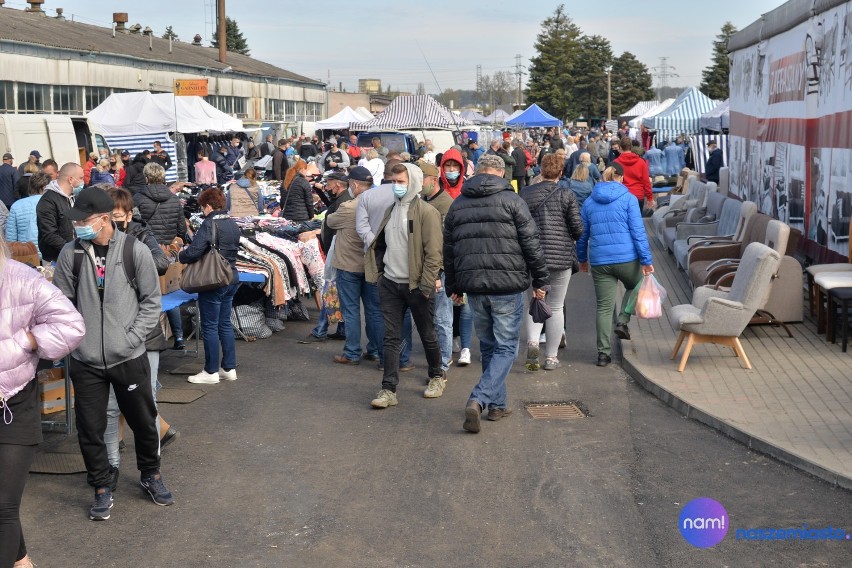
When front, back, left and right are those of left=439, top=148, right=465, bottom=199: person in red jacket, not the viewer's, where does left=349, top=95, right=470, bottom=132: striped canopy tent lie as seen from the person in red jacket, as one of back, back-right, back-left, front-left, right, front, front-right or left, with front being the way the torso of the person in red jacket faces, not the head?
back

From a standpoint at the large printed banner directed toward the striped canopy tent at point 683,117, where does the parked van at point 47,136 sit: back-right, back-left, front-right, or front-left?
front-left

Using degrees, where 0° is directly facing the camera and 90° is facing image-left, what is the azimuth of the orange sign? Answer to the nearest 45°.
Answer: approximately 0°

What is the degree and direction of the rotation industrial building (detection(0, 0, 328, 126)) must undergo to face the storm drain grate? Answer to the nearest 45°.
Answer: approximately 45° to its right

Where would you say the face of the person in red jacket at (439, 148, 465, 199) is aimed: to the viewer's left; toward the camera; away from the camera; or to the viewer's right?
toward the camera

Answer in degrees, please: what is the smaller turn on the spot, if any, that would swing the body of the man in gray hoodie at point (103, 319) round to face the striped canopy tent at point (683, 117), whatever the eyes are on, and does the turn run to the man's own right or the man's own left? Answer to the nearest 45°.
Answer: approximately 135° to the man's own left

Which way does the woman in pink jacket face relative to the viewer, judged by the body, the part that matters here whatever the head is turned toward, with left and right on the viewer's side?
facing the viewer

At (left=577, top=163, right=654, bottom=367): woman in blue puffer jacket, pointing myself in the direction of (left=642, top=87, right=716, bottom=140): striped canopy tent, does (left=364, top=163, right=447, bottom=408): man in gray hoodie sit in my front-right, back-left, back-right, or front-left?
back-left

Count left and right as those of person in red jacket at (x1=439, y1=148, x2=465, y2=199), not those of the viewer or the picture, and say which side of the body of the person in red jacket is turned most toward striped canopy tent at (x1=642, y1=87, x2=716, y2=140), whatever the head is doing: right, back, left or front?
back

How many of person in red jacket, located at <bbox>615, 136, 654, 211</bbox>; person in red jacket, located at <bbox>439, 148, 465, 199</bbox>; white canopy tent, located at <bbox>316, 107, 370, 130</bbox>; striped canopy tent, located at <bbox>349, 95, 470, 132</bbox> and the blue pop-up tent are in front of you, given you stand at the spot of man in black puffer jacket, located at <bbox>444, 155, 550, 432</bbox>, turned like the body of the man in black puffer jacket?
5

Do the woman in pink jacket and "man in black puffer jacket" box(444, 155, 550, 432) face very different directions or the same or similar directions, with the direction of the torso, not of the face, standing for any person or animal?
very different directions

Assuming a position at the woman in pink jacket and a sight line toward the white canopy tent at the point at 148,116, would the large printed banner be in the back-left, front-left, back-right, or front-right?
front-right

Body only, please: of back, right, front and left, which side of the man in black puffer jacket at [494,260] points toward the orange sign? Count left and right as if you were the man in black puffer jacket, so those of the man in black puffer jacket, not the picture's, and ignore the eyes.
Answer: front

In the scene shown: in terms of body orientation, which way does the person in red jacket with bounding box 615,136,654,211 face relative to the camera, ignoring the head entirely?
away from the camera
